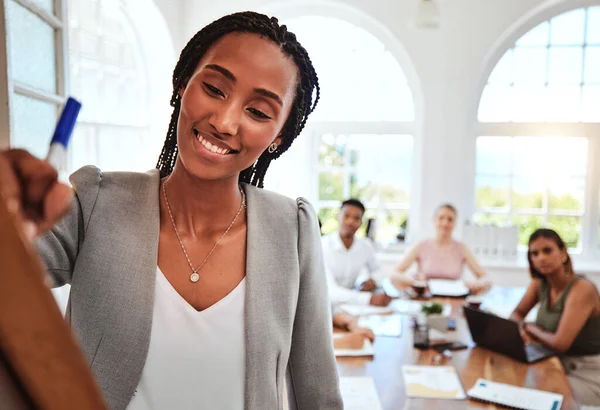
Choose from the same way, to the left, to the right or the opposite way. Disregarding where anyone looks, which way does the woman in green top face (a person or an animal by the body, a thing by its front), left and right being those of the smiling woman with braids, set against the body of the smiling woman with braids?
to the right

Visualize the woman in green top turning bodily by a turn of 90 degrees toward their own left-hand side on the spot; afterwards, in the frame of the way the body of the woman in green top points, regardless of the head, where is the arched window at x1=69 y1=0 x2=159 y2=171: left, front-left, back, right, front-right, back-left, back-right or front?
back-right

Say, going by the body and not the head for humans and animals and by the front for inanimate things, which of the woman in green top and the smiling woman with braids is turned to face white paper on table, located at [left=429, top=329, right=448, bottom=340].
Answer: the woman in green top

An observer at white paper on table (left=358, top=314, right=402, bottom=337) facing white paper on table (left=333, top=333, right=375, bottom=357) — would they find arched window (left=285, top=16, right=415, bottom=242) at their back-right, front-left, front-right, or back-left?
back-right

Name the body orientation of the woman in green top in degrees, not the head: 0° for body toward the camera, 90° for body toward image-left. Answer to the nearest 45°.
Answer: approximately 45°

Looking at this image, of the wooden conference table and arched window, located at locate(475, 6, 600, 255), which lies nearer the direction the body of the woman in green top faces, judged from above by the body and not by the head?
the wooden conference table

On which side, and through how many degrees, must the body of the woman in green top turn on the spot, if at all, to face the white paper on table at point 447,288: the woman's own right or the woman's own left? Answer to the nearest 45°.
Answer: approximately 90° to the woman's own right

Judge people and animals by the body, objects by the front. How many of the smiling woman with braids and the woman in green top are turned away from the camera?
0

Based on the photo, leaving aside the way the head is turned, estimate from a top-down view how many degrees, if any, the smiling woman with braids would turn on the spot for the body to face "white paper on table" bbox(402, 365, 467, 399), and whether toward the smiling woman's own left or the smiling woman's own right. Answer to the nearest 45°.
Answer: approximately 135° to the smiling woman's own left

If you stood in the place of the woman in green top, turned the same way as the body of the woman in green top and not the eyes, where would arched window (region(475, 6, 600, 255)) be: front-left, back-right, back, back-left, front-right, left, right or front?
back-right

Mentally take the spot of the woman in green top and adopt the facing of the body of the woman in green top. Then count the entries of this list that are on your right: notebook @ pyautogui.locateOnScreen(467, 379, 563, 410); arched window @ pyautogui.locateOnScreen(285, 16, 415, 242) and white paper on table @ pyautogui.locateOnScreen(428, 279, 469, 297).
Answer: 2

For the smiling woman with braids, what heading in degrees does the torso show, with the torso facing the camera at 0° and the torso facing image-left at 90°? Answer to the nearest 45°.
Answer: approximately 0°

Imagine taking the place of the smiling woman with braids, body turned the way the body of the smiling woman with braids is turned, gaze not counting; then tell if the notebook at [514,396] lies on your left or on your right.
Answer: on your left

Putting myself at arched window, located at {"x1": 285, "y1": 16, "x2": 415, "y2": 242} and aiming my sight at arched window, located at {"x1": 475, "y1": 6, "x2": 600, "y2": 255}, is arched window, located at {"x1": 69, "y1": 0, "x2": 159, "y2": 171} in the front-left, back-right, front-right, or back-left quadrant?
back-right
